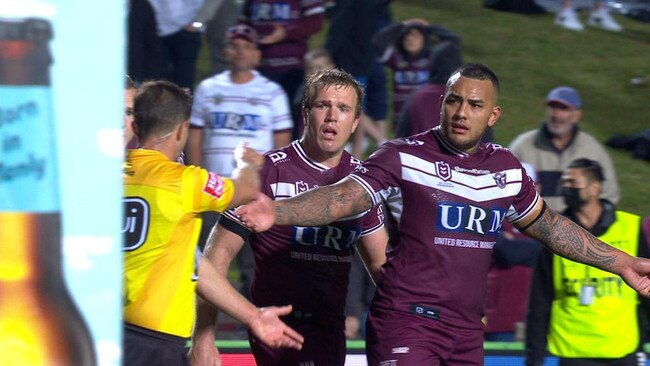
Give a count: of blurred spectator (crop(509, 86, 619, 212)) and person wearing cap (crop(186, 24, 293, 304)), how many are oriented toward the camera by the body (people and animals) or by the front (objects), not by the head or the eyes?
2

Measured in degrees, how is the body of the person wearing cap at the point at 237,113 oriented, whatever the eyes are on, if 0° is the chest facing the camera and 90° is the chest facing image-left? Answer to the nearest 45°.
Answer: approximately 0°

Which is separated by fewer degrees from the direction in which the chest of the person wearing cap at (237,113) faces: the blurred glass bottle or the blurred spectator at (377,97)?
the blurred glass bottle
